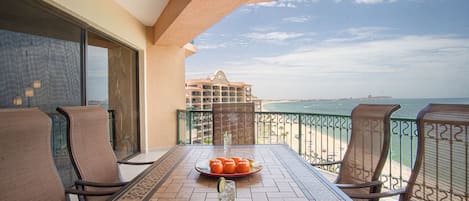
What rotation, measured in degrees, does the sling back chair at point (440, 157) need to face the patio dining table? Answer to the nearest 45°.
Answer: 0° — it already faces it

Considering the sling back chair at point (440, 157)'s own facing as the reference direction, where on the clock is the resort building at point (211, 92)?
The resort building is roughly at 3 o'clock from the sling back chair.

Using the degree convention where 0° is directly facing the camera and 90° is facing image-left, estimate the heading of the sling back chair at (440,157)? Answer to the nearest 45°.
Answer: approximately 45°

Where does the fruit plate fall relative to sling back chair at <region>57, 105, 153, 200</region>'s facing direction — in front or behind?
in front

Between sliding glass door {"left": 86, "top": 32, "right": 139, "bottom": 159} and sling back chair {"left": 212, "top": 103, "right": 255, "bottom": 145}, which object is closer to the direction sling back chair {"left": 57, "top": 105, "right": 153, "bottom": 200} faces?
the sling back chair

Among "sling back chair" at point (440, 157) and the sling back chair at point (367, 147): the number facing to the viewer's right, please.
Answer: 0

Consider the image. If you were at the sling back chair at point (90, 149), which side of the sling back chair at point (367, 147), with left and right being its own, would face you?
front

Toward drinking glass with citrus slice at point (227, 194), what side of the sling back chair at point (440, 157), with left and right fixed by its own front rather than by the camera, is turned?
front

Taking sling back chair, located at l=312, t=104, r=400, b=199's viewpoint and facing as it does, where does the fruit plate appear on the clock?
The fruit plate is roughly at 12 o'clock from the sling back chair.

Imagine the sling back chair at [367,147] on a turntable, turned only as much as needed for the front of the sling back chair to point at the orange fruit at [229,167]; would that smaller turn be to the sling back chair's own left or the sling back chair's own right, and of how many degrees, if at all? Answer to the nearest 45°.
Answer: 0° — it already faces it

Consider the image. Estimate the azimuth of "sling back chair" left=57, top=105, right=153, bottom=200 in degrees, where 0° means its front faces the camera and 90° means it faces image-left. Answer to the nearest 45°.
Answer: approximately 315°

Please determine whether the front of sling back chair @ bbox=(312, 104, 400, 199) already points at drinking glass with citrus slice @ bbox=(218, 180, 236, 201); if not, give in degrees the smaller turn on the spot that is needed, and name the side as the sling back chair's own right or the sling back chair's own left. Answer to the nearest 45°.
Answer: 0° — it already faces it

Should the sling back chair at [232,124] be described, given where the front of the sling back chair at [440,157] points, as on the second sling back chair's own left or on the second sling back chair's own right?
on the second sling back chair's own right
